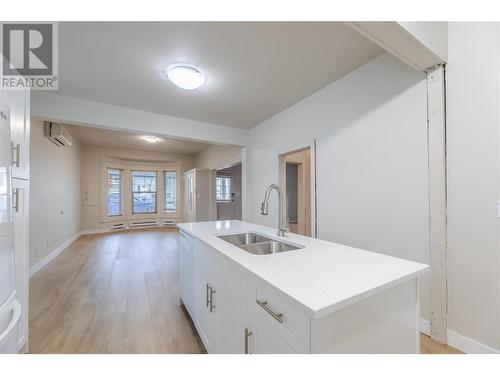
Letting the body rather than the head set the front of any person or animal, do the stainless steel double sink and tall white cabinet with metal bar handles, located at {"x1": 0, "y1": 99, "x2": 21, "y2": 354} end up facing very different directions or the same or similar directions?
very different directions

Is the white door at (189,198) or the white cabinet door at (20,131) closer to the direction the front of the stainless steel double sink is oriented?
the white cabinet door

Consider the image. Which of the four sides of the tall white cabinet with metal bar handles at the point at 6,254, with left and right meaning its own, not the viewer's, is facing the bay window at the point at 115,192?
left

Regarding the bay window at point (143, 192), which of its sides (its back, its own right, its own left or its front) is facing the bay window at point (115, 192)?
right

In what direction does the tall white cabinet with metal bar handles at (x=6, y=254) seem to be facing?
to the viewer's right

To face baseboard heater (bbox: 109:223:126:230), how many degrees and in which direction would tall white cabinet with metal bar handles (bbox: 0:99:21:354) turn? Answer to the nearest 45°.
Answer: approximately 90° to its left

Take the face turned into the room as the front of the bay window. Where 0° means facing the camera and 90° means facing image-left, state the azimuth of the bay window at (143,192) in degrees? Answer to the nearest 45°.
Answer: approximately 0°

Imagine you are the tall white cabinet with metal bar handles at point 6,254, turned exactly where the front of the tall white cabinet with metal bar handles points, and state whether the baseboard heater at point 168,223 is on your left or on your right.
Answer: on your left
